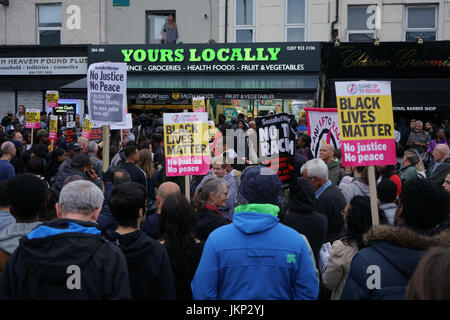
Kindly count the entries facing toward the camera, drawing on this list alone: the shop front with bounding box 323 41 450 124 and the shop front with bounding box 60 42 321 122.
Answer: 2

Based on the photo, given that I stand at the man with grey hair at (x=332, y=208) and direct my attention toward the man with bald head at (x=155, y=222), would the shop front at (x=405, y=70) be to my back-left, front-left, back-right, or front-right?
back-right

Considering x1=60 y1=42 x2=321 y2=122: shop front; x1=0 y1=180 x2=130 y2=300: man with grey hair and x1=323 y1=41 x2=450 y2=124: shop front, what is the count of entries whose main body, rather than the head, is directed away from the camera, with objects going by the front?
1

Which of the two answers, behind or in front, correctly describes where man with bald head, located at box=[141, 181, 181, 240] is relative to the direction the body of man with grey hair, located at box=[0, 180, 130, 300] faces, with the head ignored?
in front

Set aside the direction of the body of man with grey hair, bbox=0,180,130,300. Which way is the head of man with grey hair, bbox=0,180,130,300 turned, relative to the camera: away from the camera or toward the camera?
away from the camera

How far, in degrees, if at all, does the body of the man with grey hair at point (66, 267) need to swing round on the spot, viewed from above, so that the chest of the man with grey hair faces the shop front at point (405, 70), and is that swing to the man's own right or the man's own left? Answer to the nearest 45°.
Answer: approximately 45° to the man's own right

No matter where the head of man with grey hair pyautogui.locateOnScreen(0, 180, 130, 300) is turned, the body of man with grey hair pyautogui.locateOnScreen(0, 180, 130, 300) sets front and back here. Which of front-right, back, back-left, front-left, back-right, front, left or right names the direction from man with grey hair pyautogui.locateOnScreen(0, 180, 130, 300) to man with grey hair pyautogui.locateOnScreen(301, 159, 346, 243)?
front-right

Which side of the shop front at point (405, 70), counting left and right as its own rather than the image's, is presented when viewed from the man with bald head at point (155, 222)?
front

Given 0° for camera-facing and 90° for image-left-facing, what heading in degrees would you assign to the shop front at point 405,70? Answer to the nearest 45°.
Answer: approximately 0°

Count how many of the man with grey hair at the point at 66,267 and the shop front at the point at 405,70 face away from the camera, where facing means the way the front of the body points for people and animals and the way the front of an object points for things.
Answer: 1

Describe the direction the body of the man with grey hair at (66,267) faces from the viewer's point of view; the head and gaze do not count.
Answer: away from the camera

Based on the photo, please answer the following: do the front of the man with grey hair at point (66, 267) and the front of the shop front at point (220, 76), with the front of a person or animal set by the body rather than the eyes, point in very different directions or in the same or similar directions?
very different directions
